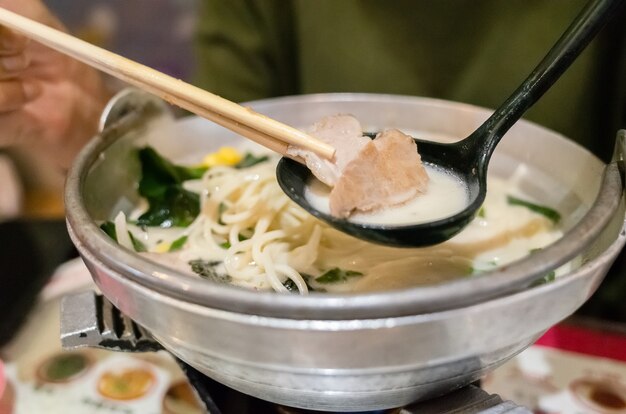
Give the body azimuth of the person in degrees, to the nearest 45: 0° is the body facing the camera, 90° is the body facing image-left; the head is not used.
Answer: approximately 0°
